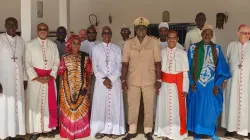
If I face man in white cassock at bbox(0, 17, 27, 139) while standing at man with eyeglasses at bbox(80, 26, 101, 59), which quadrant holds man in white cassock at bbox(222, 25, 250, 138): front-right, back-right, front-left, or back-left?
back-left

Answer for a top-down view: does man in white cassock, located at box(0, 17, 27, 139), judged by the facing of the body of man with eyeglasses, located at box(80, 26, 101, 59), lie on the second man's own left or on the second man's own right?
on the second man's own right

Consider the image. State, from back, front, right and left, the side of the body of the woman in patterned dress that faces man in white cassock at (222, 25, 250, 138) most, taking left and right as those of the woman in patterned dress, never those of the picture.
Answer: left

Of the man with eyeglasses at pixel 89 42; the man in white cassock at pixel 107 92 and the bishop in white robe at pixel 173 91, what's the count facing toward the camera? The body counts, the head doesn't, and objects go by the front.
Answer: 3

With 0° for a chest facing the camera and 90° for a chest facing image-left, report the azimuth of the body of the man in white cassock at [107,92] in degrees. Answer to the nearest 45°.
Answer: approximately 0°

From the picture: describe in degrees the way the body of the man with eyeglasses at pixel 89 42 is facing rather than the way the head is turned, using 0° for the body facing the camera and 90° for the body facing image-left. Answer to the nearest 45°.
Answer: approximately 0°
